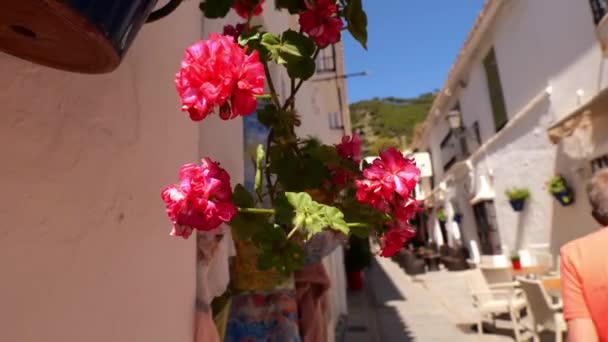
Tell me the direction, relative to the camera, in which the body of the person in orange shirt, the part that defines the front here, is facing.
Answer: away from the camera

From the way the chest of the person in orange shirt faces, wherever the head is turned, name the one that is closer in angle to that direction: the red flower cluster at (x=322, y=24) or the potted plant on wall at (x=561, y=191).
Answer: the potted plant on wall

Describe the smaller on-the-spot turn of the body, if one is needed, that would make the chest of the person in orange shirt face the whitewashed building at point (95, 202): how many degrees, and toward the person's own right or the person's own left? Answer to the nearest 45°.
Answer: approximately 135° to the person's own left

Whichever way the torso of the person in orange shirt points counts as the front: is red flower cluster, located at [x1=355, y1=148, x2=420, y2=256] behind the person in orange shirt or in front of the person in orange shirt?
behind

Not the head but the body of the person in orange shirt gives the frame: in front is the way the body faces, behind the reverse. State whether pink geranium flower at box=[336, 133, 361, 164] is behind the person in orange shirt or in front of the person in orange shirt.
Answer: behind

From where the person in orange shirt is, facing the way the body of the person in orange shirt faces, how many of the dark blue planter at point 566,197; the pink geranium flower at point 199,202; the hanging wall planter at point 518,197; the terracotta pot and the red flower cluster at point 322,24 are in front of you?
2

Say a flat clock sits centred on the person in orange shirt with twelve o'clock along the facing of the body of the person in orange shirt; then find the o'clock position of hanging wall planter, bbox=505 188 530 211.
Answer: The hanging wall planter is roughly at 12 o'clock from the person in orange shirt.

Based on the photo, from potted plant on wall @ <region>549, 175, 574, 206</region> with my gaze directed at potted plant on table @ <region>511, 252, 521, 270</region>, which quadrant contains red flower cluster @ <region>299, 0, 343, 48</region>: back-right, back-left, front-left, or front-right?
back-left

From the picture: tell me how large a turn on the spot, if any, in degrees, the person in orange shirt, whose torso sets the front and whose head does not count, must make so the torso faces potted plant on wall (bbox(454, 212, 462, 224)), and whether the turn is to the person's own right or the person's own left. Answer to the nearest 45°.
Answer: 0° — they already face it
